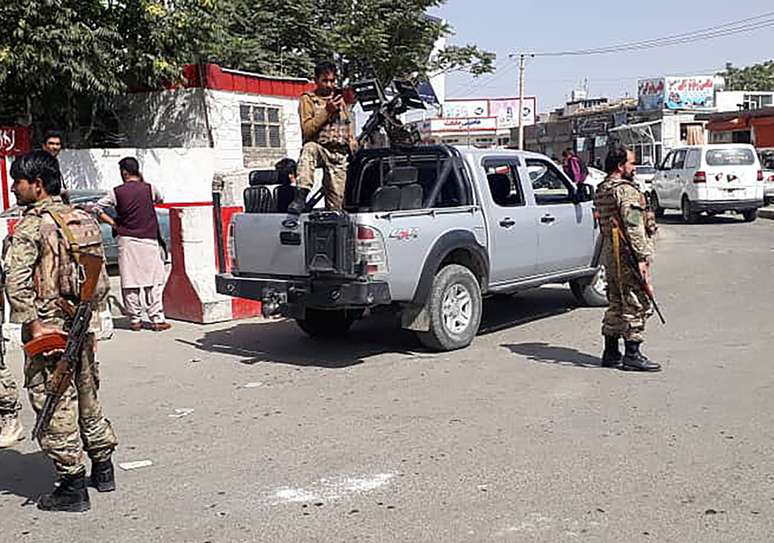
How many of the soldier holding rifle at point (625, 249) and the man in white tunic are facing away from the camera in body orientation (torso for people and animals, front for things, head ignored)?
1

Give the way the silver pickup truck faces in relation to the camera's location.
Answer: facing away from the viewer and to the right of the viewer

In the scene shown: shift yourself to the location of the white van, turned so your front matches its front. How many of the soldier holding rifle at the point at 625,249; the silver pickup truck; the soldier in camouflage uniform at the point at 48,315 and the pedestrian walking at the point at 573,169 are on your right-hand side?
0

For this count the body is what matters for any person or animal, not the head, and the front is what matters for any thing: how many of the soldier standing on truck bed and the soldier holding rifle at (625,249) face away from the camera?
0

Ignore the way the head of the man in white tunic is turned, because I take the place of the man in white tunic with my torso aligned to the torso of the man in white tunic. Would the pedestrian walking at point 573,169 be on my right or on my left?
on my right

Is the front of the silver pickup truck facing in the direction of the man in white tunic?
no

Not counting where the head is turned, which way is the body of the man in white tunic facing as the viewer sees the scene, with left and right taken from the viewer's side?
facing away from the viewer

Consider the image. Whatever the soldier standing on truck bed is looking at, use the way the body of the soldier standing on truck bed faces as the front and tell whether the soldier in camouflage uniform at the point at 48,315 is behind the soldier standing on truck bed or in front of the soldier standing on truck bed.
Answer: in front

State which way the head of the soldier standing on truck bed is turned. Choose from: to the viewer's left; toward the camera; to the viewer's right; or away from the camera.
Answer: toward the camera

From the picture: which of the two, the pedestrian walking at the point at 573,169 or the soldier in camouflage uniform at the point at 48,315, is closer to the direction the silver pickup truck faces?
the pedestrian walking

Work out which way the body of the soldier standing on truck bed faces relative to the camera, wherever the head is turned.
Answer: toward the camera

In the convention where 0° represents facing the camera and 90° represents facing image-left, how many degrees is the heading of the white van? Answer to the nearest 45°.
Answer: approximately 135°

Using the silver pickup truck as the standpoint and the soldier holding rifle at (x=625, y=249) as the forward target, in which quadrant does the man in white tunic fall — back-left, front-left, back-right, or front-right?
back-right

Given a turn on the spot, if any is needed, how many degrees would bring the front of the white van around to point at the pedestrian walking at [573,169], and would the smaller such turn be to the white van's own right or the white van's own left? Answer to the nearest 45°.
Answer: approximately 90° to the white van's own left
